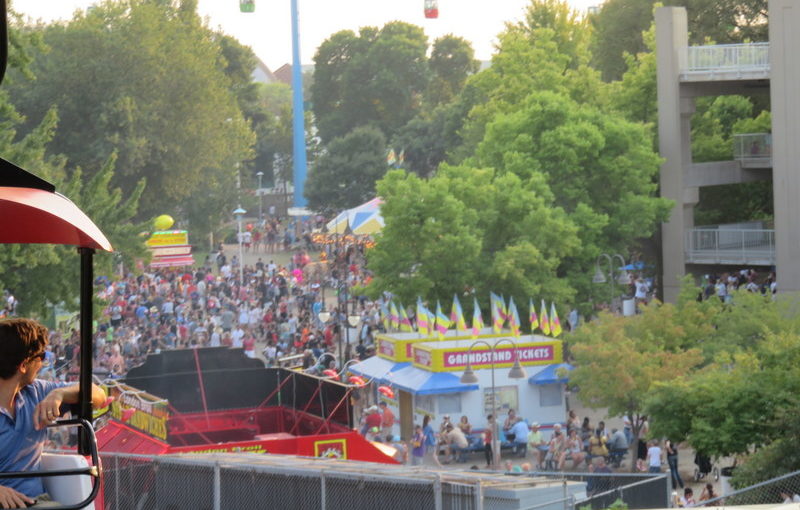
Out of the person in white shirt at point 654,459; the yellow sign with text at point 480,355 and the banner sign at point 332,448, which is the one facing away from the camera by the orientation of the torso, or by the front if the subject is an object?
the person in white shirt

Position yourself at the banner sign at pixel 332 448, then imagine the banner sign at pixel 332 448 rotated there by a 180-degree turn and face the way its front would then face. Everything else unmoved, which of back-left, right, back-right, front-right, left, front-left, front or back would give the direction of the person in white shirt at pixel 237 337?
front

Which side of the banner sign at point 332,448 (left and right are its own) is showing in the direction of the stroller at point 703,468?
left

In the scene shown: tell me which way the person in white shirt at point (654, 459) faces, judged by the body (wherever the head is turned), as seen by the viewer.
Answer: away from the camera

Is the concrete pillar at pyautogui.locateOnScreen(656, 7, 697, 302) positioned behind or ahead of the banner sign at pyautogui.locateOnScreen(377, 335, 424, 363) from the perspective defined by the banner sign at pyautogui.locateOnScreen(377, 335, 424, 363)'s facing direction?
behind

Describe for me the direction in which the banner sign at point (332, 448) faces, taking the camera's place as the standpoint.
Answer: facing the viewer

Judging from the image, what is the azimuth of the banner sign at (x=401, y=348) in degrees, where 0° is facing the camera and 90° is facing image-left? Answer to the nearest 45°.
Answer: approximately 45°

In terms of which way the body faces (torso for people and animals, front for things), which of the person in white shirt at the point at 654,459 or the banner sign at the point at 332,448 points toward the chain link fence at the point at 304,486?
the banner sign

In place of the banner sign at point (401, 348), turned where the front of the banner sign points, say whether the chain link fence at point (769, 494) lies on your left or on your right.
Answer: on your left

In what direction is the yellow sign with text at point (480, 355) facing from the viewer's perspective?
toward the camera

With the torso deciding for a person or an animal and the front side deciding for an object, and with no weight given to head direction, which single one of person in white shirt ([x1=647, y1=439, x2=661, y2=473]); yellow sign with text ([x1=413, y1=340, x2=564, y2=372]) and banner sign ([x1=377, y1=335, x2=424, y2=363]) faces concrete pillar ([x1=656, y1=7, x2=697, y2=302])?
the person in white shirt

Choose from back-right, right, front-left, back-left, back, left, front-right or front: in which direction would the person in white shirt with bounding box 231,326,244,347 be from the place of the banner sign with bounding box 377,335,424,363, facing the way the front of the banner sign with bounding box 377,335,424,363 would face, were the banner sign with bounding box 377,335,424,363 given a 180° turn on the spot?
left

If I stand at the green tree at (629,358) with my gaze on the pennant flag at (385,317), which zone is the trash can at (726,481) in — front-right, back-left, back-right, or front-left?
back-left

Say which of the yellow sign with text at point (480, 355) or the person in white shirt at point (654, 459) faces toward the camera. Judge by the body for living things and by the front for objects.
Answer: the yellow sign with text

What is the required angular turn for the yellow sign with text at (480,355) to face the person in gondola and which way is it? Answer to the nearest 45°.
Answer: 0° — it already faces them
